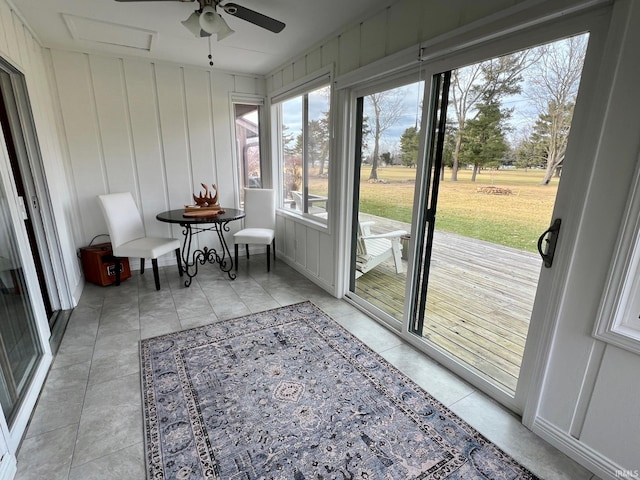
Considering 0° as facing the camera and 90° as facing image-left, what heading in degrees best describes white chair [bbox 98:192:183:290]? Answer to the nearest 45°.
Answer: approximately 315°

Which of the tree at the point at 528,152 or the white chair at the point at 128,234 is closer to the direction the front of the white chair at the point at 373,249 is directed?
the tree

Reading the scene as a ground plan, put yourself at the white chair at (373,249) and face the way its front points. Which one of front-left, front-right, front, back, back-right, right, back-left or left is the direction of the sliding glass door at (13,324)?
back-right

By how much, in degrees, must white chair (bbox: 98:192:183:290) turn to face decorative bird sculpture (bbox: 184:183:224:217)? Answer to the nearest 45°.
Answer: approximately 45° to its left

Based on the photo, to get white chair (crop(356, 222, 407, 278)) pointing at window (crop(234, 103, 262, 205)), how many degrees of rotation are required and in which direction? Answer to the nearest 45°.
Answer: approximately 135° to its left

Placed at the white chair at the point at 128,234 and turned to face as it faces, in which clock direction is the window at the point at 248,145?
The window is roughly at 10 o'clock from the white chair.

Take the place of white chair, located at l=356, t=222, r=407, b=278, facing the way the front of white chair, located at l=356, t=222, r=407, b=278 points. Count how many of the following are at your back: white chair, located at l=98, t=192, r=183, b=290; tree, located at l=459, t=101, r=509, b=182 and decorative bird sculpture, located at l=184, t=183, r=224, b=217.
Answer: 2

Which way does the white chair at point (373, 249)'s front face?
to the viewer's right

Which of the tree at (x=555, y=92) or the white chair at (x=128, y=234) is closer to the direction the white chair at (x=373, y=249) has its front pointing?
the tree

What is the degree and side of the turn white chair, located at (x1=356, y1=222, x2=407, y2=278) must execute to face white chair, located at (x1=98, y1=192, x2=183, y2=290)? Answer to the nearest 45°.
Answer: approximately 180°
